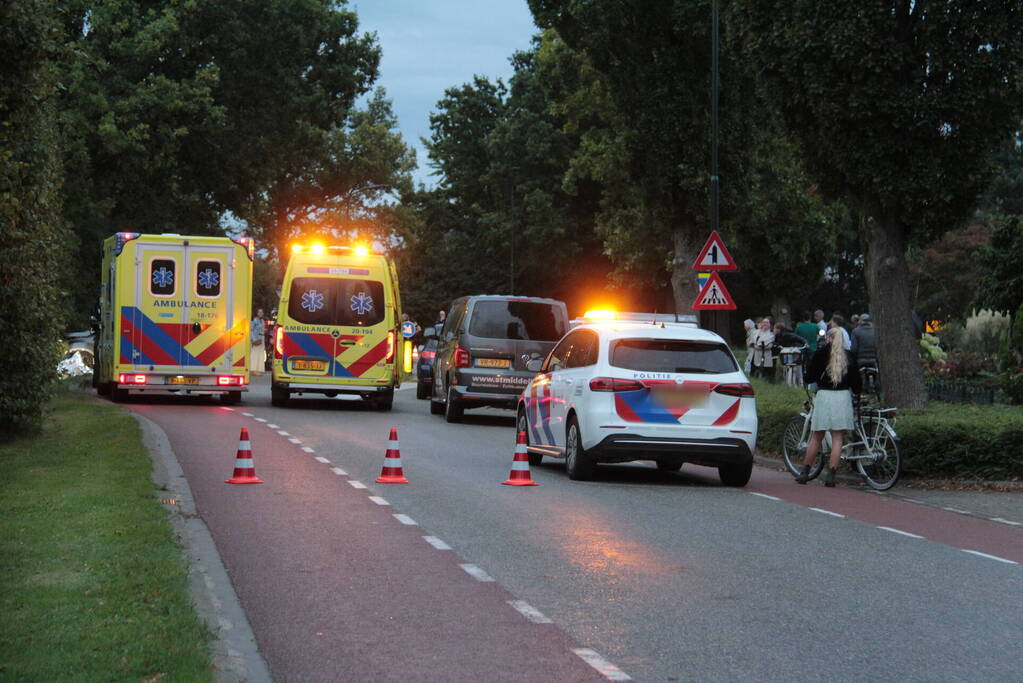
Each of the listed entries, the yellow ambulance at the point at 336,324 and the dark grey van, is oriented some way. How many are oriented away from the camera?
2

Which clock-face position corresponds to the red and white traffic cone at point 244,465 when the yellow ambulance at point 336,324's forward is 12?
The red and white traffic cone is roughly at 6 o'clock from the yellow ambulance.

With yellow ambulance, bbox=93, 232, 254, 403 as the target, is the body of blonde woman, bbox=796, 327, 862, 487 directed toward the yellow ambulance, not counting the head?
no

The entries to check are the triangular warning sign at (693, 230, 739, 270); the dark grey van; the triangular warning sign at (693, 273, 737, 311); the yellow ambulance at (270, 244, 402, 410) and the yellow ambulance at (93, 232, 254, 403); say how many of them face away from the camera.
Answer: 3

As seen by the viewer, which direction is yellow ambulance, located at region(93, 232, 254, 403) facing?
away from the camera

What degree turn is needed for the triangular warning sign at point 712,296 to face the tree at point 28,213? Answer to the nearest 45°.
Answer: approximately 45° to its right

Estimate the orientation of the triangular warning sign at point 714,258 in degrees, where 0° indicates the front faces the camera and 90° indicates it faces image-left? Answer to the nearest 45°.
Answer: approximately 0°

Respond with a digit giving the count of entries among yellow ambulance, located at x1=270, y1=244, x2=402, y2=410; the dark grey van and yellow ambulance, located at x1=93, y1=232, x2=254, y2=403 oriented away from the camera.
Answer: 3

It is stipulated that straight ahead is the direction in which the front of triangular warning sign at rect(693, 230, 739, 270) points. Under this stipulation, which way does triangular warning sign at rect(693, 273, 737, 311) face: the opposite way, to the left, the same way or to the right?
the same way

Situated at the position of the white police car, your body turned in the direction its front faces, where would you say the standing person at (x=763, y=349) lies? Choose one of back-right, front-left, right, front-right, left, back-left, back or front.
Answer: front-right

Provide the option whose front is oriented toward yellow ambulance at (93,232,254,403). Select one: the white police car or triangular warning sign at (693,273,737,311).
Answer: the white police car

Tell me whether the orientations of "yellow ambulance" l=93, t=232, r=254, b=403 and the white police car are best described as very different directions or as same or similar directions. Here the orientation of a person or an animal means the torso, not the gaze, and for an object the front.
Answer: same or similar directions

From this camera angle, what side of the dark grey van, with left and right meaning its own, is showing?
back

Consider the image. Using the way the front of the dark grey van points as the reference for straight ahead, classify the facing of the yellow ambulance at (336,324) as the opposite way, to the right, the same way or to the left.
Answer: the same way

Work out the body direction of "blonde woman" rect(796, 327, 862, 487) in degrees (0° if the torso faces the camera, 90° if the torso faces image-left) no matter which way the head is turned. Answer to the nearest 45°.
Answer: approximately 180°

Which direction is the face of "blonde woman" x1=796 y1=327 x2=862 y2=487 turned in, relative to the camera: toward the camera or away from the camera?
away from the camera

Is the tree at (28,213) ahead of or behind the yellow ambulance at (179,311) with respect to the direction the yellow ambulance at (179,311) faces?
behind

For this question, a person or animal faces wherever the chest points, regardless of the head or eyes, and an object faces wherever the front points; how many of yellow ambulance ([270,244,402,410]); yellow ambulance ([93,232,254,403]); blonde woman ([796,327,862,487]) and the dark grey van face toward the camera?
0

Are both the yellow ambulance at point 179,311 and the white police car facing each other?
no

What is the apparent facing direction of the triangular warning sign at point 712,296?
toward the camera

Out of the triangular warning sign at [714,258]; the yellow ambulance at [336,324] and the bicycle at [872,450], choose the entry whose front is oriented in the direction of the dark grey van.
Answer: the bicycle

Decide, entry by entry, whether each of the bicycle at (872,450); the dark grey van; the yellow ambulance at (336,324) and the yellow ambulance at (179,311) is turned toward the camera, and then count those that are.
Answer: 0

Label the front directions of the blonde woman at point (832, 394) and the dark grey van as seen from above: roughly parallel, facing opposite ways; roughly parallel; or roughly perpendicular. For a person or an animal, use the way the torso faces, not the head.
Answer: roughly parallel

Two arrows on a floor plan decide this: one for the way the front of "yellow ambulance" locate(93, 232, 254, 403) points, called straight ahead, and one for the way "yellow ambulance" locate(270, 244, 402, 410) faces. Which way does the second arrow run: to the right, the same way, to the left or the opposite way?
the same way
